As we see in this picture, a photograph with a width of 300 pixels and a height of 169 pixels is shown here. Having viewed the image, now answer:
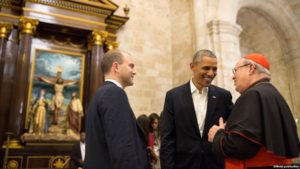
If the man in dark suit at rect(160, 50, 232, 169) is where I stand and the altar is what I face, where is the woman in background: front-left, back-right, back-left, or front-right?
front-right

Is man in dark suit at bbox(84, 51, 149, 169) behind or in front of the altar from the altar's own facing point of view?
in front

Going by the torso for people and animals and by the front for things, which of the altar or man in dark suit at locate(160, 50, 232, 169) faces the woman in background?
the altar

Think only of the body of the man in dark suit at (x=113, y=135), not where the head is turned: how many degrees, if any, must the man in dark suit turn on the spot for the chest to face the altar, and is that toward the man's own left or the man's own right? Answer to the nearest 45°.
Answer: approximately 90° to the man's own left

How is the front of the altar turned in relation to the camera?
facing the viewer and to the right of the viewer

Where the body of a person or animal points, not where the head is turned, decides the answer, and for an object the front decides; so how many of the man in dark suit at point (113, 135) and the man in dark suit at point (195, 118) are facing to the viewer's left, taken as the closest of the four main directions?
0

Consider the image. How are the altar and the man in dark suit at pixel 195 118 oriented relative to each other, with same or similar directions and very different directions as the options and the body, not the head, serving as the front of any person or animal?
same or similar directions

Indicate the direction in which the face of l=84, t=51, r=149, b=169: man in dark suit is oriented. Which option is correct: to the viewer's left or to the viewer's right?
to the viewer's right

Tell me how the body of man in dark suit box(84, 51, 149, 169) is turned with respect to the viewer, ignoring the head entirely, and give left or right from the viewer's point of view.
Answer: facing to the right of the viewer

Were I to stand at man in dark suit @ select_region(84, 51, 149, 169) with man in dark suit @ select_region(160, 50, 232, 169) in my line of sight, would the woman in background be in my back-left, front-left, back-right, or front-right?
front-left

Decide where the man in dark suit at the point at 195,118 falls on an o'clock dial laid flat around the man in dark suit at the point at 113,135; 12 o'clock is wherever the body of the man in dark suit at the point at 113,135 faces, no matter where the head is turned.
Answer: the man in dark suit at the point at 195,118 is roughly at 11 o'clock from the man in dark suit at the point at 113,135.

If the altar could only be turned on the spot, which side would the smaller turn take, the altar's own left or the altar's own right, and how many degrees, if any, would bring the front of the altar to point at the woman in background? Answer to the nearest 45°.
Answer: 0° — it already faces them
